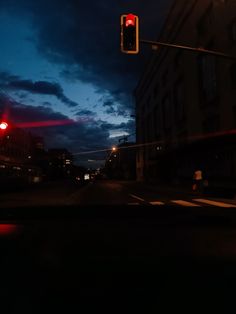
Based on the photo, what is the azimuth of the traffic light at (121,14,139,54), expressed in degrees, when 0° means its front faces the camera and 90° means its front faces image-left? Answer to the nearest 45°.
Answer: approximately 0°

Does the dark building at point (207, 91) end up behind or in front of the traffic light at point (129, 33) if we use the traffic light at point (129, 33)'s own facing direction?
behind
